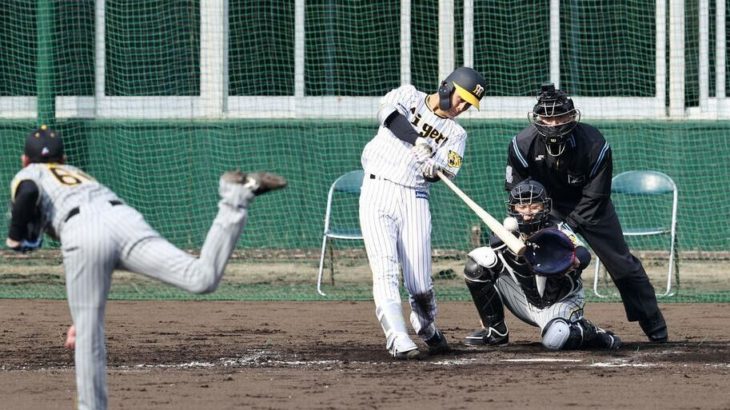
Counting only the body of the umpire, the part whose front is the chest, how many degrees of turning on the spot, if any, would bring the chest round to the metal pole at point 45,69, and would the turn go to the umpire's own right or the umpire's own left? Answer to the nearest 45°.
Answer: approximately 135° to the umpire's own right

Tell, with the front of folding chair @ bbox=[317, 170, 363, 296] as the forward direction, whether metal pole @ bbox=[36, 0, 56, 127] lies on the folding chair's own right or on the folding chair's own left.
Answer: on the folding chair's own right

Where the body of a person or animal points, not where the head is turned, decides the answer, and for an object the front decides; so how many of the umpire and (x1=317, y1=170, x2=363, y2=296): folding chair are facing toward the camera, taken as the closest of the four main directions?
2

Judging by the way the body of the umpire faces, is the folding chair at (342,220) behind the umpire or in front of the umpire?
behind

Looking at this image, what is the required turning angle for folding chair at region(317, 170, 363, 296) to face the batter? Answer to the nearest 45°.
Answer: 0° — it already faces them

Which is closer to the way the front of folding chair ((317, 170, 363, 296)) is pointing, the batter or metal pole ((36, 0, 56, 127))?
the batter

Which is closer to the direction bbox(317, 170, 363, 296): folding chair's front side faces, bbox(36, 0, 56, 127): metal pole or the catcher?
the catcher

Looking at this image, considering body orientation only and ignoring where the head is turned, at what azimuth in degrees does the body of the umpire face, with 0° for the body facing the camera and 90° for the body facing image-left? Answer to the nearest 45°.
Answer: approximately 0°

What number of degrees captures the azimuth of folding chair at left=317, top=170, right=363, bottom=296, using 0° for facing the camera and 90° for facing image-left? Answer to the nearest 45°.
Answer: approximately 0°
